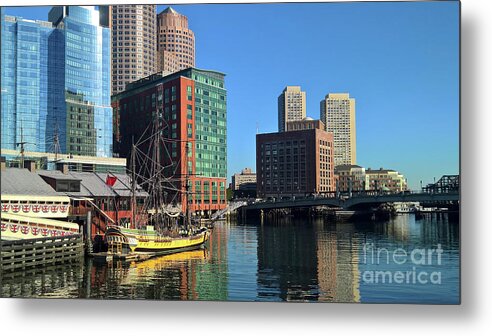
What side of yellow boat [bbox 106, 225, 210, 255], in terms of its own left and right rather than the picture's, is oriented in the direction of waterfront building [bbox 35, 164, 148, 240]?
back

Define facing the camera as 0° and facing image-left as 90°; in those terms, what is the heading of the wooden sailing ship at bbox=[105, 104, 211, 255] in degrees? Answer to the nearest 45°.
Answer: approximately 225°

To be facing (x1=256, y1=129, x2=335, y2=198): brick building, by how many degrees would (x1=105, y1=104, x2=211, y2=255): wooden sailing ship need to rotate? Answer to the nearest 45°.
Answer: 0° — it already faces it

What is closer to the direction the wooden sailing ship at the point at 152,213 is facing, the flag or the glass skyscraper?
the glass skyscraper

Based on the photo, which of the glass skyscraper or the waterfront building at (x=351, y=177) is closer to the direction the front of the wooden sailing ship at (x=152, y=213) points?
the waterfront building

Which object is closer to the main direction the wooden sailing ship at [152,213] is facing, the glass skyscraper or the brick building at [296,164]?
the brick building
